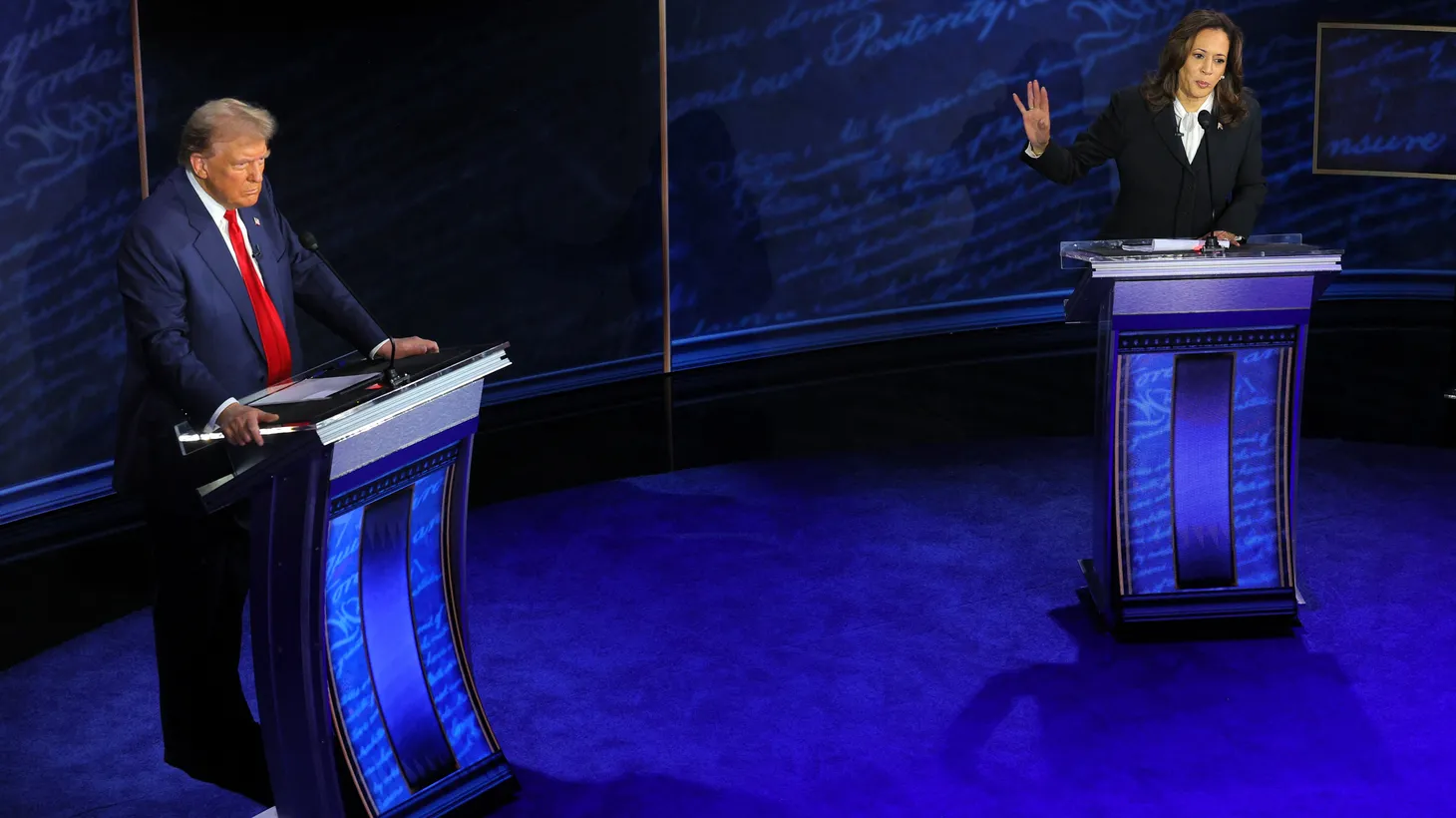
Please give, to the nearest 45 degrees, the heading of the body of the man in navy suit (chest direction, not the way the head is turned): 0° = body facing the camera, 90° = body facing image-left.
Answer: approximately 315°

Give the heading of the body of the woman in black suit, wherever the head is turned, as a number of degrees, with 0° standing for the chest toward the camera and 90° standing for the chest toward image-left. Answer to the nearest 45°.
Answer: approximately 0°

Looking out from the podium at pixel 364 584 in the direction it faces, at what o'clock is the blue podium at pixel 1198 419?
The blue podium is roughly at 10 o'clock from the podium.

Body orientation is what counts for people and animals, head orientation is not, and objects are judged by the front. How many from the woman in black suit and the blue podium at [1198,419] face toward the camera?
2

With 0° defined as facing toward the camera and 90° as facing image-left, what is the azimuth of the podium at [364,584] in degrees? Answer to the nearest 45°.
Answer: approximately 315°
